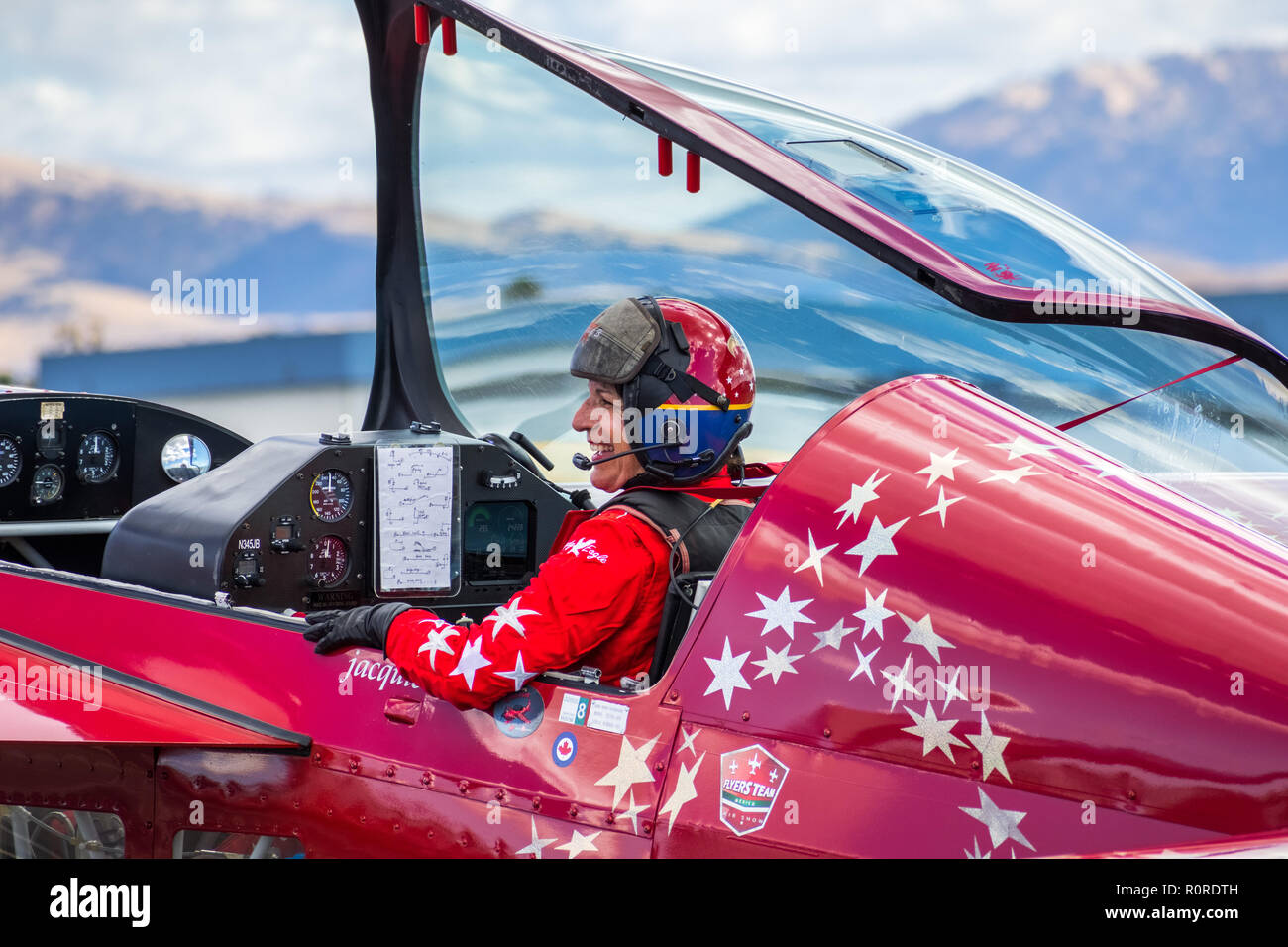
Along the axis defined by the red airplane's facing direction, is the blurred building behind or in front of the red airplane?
in front

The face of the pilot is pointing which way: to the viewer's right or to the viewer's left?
to the viewer's left

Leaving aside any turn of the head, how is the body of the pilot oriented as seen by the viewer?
to the viewer's left

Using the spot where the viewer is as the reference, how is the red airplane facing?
facing away from the viewer and to the left of the viewer

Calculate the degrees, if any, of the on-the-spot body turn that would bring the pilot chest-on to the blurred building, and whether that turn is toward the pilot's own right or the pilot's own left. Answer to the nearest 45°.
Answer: approximately 90° to the pilot's own right
